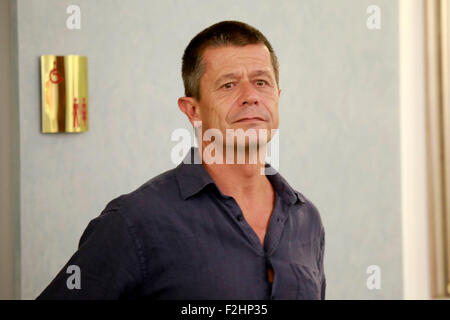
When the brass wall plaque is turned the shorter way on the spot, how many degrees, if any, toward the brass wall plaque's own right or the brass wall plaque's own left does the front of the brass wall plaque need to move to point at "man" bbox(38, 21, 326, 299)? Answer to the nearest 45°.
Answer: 0° — it already faces them

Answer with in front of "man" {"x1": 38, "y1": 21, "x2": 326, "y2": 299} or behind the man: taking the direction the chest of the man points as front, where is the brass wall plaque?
behind

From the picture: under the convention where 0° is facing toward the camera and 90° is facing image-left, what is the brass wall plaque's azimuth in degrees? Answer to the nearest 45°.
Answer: approximately 0°
